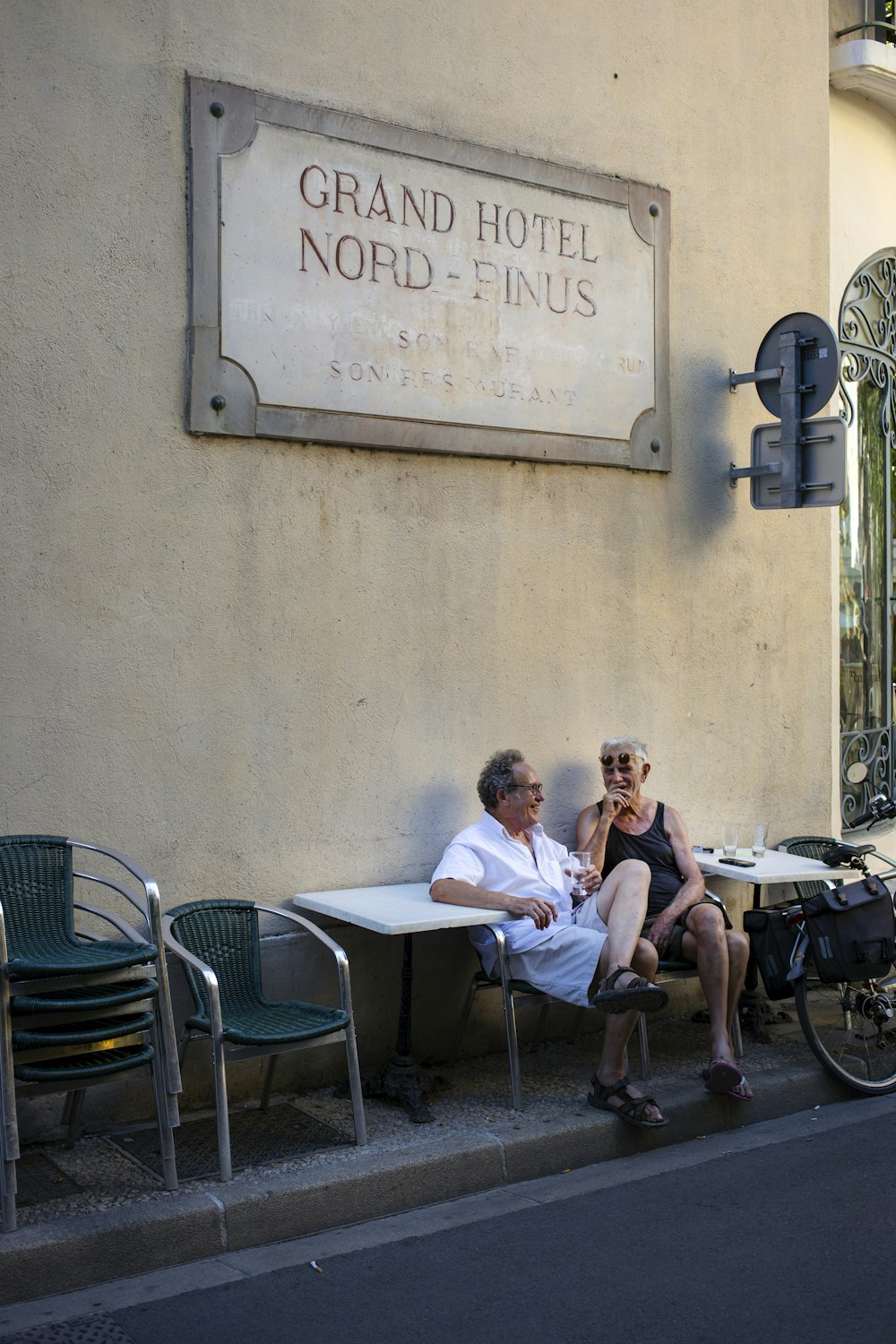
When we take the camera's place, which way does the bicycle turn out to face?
facing away from the viewer and to the right of the viewer

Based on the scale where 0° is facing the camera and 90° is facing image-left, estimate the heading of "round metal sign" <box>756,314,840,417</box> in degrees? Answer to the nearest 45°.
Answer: approximately 225°

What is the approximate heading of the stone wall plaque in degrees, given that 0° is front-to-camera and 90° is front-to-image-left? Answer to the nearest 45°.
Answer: approximately 315°

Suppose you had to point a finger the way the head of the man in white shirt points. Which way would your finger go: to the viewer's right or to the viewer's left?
to the viewer's right

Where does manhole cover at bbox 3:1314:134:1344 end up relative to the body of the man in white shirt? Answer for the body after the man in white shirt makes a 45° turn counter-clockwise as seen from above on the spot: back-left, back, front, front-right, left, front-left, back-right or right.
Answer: back-right

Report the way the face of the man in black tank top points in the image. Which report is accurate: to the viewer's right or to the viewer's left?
to the viewer's left

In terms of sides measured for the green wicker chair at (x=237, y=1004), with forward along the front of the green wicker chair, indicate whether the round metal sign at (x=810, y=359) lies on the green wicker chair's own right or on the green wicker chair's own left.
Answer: on the green wicker chair's own left

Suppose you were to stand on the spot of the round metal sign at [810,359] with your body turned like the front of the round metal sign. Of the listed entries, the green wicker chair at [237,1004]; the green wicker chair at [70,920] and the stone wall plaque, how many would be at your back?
3
